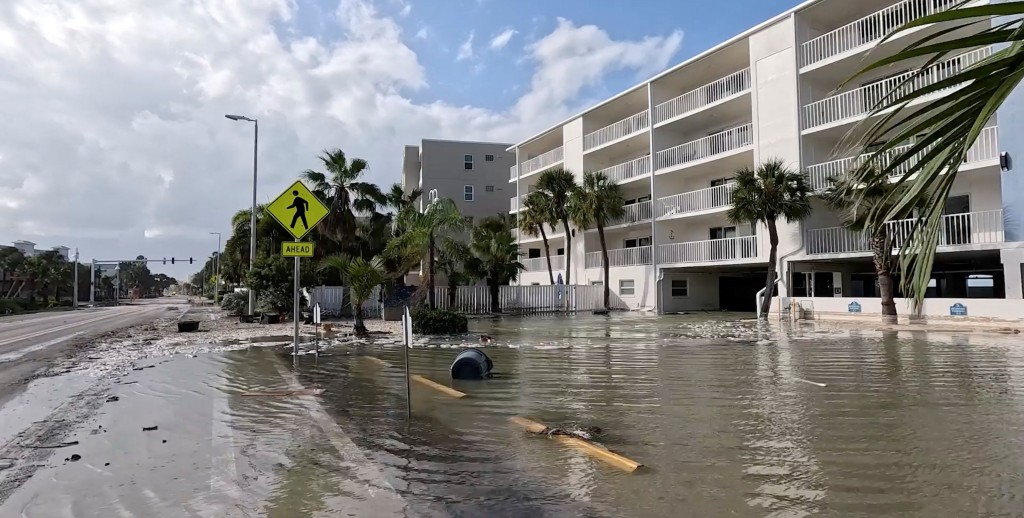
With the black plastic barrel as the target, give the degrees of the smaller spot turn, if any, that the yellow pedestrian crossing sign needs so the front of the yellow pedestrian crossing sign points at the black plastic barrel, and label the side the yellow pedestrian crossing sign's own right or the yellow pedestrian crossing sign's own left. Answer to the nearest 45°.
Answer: approximately 45° to the yellow pedestrian crossing sign's own left

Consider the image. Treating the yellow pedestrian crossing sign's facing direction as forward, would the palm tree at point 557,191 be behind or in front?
behind

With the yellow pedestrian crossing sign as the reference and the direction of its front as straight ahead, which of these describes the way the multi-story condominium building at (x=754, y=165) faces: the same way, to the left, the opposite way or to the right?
to the right

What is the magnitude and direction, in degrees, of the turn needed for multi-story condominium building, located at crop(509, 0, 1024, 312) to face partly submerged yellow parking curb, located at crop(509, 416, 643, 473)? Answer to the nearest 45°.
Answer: approximately 45° to its left

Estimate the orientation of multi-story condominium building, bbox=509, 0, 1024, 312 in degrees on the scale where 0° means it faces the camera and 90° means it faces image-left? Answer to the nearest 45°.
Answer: approximately 45°

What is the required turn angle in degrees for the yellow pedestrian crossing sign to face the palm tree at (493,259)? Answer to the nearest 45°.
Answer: approximately 135° to its left

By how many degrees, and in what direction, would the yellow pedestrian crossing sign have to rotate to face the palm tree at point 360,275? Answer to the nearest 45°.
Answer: approximately 180°

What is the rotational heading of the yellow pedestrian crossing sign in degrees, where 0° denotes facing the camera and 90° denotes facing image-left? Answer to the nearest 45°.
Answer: approximately 0°

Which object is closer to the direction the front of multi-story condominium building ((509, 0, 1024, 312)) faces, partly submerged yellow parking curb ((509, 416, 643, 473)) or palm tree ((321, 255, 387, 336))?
the palm tree

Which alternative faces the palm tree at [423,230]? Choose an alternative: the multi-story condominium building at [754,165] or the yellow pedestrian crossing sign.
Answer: the multi-story condominium building
